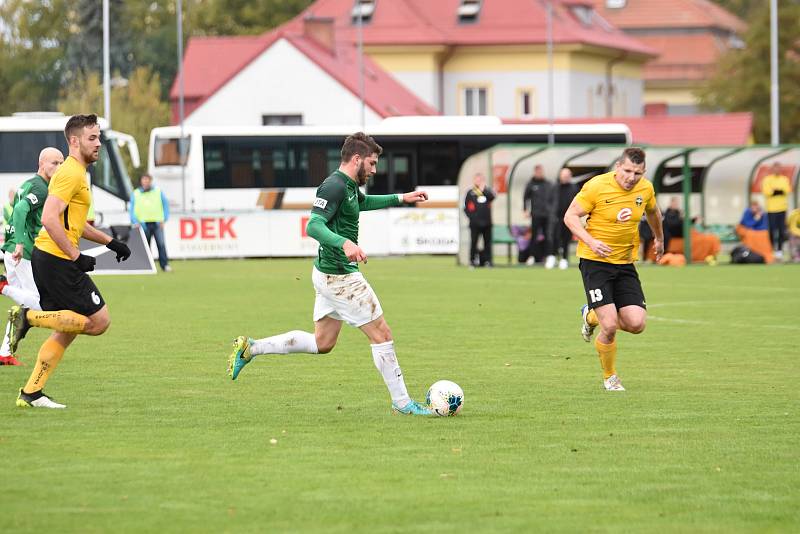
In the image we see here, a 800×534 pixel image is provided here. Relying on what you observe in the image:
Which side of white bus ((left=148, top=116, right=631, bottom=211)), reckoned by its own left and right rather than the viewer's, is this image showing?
right

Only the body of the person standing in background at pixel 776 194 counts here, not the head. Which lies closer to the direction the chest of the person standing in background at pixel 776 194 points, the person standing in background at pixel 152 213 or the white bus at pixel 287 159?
the person standing in background

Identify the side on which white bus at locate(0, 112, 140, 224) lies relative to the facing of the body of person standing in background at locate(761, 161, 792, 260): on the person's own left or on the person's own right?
on the person's own right

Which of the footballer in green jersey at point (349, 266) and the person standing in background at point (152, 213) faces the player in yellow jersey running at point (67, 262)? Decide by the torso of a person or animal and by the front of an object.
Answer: the person standing in background

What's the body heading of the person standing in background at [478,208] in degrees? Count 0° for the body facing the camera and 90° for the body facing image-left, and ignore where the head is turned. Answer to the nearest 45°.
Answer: approximately 0°

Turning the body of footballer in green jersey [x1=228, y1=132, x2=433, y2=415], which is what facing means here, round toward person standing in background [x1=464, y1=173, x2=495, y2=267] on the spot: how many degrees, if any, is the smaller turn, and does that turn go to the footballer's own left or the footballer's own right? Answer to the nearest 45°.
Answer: approximately 90° to the footballer's own left

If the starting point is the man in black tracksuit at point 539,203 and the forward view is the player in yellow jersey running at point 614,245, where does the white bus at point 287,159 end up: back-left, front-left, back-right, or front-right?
back-right

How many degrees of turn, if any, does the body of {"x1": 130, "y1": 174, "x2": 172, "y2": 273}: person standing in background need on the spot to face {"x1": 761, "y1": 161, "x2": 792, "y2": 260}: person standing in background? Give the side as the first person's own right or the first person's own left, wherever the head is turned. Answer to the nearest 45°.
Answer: approximately 90° to the first person's own left

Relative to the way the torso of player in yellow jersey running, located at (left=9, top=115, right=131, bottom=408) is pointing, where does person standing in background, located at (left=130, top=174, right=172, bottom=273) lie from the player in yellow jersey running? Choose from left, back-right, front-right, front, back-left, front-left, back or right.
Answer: left

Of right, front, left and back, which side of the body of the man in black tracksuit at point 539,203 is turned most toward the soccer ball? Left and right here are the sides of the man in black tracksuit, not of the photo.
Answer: front

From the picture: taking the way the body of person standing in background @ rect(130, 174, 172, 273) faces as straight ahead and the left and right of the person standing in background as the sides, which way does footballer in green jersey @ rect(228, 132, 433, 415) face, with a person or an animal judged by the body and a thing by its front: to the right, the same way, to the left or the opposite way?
to the left

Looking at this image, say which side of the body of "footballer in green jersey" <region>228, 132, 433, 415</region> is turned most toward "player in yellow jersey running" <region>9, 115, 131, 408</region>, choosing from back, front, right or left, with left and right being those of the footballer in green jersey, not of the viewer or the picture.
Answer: back

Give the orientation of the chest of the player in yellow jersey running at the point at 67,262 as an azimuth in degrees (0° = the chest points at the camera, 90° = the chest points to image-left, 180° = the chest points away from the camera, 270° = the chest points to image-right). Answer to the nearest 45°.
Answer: approximately 270°

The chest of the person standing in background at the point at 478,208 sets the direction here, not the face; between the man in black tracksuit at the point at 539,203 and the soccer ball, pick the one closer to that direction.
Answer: the soccer ball

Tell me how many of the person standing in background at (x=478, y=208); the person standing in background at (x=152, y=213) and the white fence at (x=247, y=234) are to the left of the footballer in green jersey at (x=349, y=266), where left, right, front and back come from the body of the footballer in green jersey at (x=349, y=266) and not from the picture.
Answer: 3

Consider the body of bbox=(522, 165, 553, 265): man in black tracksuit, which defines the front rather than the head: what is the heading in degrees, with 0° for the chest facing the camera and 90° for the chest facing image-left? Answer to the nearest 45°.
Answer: approximately 0°

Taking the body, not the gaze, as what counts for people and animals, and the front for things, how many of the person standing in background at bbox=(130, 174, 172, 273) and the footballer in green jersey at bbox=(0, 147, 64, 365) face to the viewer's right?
1

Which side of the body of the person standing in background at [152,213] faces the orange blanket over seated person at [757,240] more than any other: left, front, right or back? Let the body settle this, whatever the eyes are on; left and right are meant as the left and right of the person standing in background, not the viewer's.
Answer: left
